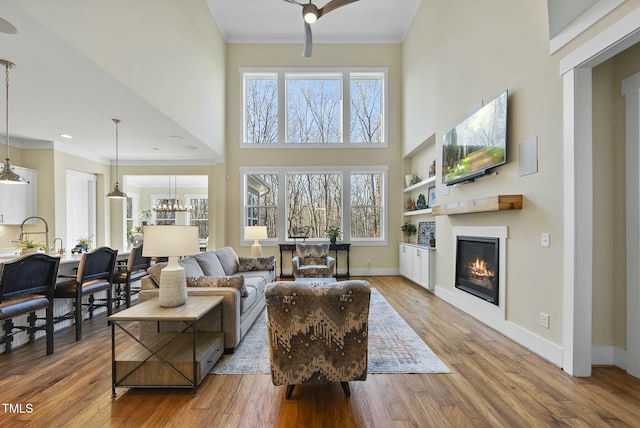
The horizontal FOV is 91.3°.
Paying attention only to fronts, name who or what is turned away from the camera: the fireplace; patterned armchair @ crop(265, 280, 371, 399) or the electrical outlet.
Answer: the patterned armchair

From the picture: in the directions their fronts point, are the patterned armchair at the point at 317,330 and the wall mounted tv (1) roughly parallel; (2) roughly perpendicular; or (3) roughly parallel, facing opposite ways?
roughly perpendicular

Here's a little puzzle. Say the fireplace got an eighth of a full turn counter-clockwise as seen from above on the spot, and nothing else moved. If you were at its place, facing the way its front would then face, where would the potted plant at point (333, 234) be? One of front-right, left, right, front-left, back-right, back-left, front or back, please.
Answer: back-right

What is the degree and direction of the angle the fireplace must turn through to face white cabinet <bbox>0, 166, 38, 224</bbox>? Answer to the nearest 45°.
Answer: approximately 45° to its right

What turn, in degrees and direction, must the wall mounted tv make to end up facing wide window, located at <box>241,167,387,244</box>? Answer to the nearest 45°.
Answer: approximately 90° to its right

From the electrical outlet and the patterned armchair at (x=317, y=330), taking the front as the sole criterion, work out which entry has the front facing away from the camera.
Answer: the patterned armchair

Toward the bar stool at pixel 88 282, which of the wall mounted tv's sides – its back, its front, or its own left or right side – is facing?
front

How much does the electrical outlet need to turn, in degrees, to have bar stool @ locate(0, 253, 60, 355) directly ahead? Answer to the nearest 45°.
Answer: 0° — it already faces it

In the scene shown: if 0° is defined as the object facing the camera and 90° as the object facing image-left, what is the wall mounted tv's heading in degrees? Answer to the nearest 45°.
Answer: approximately 45°

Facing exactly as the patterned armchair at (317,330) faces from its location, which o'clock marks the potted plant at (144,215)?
The potted plant is roughly at 11 o'clock from the patterned armchair.

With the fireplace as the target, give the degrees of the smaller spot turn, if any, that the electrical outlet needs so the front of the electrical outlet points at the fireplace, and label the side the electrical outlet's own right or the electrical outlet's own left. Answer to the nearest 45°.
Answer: approximately 90° to the electrical outlet's own right

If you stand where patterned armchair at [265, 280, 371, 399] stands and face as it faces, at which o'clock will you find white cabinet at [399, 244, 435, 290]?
The white cabinet is roughly at 1 o'clock from the patterned armchair.

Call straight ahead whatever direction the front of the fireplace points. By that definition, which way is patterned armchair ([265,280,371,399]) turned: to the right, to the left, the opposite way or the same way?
to the right

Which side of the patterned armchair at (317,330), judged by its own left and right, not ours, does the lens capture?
back
